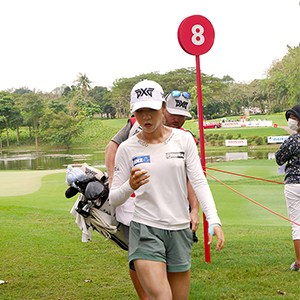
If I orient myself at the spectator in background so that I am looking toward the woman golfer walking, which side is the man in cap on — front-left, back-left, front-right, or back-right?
front-right

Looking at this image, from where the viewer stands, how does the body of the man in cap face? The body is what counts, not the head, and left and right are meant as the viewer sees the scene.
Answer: facing the viewer

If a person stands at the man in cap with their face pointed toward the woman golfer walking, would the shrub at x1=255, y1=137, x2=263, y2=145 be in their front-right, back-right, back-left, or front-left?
back-left

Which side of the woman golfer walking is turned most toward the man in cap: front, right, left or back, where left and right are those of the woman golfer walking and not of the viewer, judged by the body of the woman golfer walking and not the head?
back

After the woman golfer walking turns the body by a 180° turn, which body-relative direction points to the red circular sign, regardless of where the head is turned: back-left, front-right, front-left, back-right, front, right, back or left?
front

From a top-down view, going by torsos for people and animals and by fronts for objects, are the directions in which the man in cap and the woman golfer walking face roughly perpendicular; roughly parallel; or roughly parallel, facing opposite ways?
roughly parallel

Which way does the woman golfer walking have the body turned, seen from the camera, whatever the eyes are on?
toward the camera

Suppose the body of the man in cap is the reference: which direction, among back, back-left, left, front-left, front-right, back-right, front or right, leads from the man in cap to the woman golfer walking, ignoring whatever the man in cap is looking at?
front

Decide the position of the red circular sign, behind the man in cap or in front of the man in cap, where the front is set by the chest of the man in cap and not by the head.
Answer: behind

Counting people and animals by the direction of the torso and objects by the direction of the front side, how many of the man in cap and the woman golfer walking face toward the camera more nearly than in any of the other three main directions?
2

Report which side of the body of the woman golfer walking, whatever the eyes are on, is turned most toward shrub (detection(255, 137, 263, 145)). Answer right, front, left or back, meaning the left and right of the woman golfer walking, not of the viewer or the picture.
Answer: back
